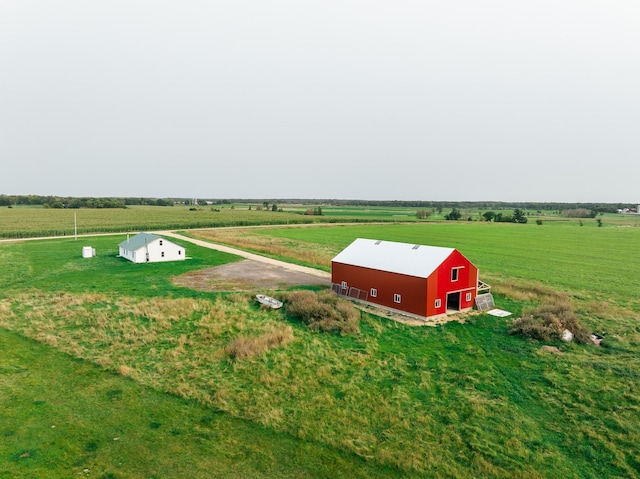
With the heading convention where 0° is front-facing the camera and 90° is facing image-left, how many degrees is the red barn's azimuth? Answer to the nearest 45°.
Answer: approximately 315°
